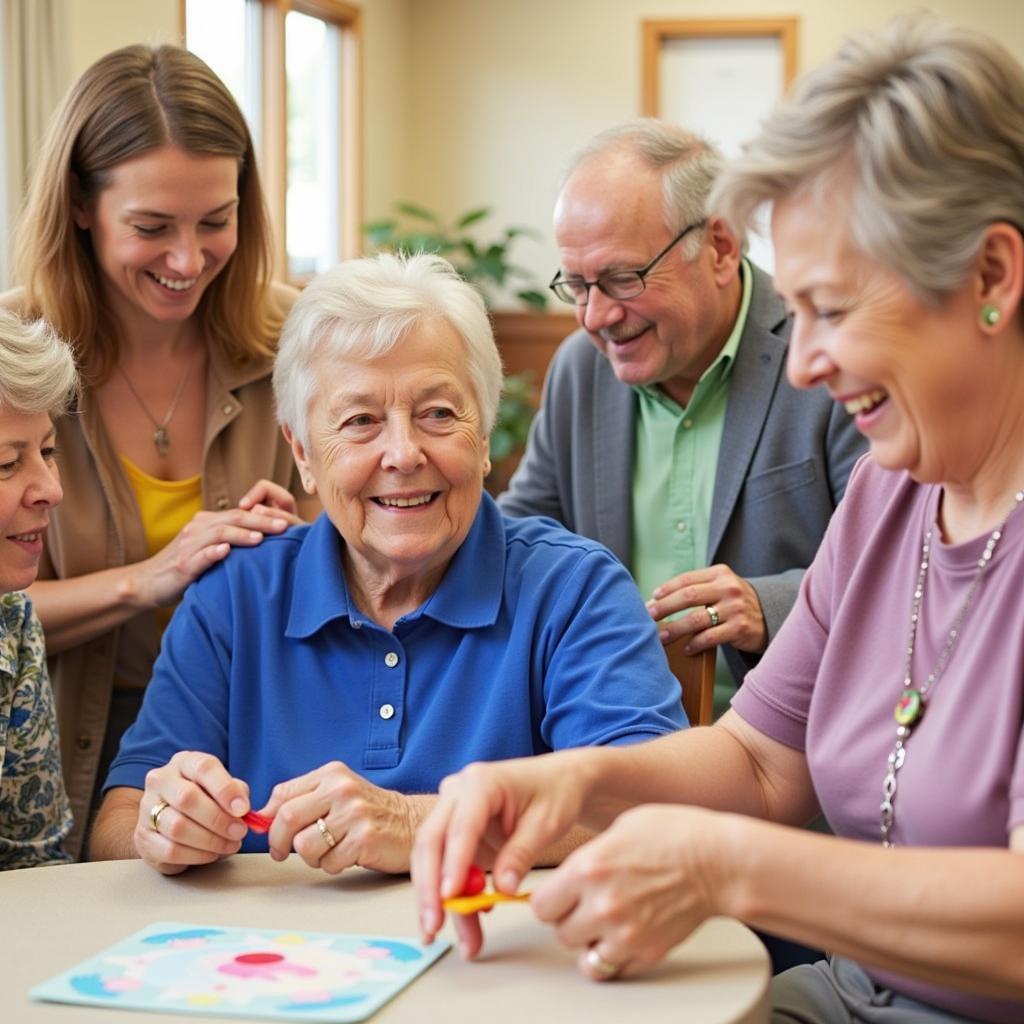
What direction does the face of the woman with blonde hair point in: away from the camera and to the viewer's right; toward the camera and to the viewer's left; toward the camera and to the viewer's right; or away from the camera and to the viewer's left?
toward the camera and to the viewer's right

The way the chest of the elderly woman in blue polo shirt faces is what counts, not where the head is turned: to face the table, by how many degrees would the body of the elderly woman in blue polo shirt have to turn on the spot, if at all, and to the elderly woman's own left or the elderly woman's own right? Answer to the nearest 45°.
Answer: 0° — they already face it

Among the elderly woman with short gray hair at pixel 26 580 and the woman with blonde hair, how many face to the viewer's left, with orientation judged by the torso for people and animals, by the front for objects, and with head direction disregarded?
0

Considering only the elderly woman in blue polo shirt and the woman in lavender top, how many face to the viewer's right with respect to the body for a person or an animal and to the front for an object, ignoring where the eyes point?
0

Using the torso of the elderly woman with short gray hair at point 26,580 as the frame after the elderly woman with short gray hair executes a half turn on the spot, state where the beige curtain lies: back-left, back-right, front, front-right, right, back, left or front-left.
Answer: front-right

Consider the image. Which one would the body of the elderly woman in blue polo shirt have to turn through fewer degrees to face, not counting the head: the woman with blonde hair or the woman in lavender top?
the woman in lavender top

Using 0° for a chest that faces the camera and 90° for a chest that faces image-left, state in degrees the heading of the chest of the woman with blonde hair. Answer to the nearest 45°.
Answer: approximately 315°

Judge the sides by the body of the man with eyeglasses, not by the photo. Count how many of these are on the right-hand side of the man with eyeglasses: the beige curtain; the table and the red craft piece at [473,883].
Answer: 1

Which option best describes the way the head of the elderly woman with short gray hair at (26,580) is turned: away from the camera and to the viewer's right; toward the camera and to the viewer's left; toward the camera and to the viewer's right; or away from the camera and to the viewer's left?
toward the camera and to the viewer's right
